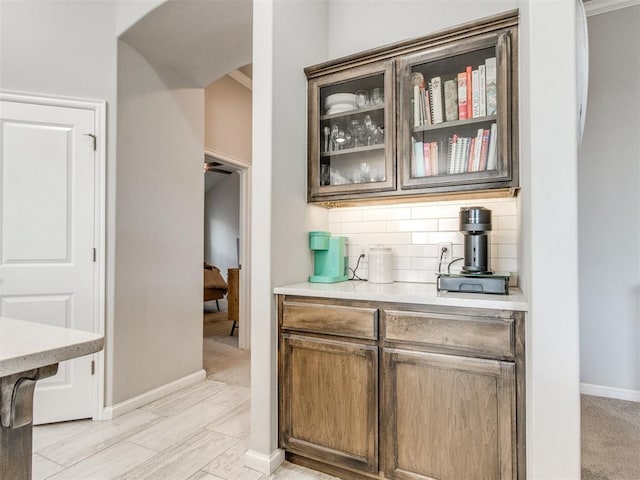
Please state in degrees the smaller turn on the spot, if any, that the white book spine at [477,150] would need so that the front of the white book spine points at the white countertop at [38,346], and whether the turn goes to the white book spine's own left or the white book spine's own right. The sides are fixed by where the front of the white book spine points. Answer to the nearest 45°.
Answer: approximately 45° to the white book spine's own right

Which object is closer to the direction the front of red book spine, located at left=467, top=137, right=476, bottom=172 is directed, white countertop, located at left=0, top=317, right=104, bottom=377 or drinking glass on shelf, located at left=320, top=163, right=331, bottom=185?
the white countertop

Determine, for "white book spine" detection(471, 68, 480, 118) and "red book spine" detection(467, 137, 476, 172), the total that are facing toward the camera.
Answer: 2

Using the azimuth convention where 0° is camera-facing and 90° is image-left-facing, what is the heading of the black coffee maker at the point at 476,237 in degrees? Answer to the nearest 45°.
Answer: approximately 0°

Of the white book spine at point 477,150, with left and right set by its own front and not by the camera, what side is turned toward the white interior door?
right

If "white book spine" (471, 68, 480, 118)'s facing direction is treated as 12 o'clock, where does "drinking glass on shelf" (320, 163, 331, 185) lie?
The drinking glass on shelf is roughly at 3 o'clock from the white book spine.

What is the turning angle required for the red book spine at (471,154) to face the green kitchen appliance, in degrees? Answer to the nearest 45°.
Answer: approximately 90° to its right

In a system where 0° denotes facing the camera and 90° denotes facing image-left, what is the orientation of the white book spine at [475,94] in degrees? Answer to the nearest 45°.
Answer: approximately 0°

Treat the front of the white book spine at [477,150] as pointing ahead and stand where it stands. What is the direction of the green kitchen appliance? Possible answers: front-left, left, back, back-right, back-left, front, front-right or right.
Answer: right
